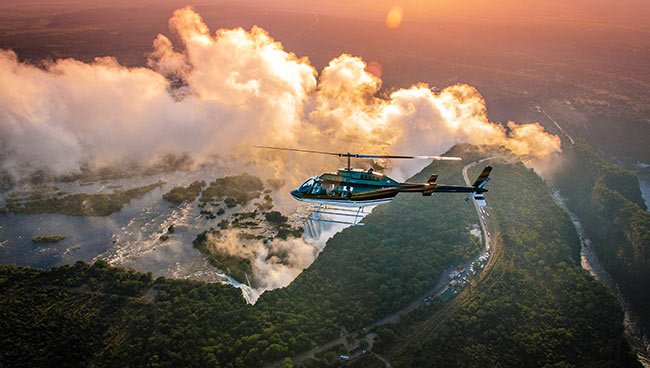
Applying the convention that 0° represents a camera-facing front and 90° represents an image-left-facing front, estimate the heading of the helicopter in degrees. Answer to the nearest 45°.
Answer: approximately 90°
